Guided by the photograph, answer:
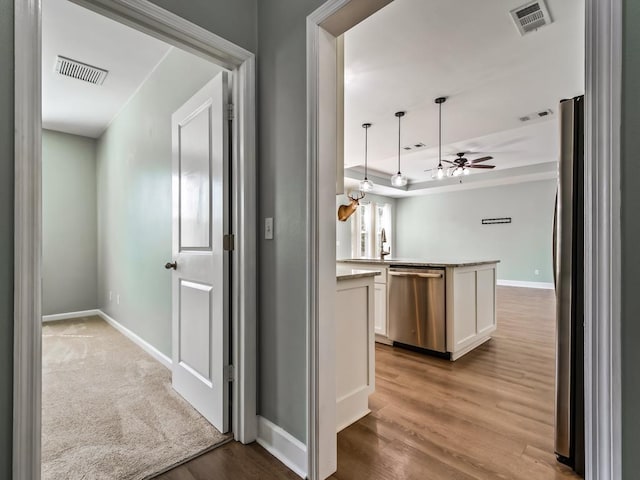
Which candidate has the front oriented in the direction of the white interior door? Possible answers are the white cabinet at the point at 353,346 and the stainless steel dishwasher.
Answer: the stainless steel dishwasher

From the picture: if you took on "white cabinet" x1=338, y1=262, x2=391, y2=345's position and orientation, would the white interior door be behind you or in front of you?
in front

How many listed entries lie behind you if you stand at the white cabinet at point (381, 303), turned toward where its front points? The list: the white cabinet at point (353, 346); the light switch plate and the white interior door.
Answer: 0

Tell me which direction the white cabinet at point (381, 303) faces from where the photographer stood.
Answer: facing the viewer and to the left of the viewer

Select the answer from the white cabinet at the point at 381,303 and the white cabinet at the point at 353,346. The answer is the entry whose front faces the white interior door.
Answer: the white cabinet at the point at 381,303

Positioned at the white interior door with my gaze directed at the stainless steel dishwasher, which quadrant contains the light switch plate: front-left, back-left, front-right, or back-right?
front-right

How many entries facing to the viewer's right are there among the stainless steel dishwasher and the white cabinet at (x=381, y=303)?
0

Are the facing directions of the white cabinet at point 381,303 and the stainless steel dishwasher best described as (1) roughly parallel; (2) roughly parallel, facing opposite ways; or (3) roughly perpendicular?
roughly parallel

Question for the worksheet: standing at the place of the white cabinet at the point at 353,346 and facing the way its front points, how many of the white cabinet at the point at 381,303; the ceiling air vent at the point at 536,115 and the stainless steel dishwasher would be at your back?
0
